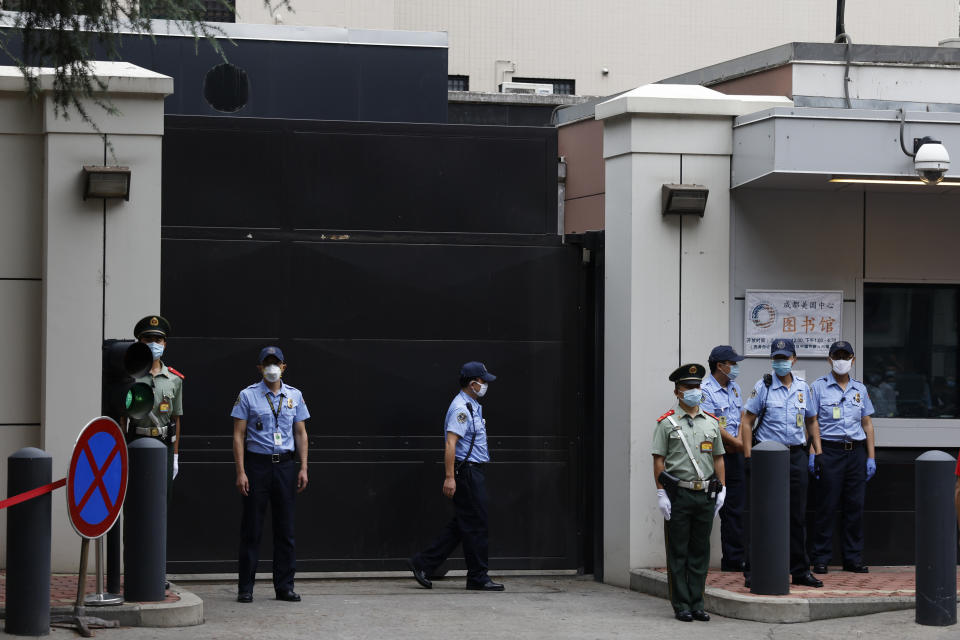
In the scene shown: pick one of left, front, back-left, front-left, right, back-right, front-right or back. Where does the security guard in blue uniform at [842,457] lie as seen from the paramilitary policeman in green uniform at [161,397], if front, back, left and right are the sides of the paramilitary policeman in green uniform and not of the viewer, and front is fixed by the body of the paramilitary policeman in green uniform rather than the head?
left

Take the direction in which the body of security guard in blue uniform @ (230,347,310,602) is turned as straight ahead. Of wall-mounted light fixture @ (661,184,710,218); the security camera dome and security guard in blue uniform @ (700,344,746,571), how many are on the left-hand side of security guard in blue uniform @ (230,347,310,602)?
3

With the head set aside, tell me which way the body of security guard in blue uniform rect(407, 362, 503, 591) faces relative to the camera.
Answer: to the viewer's right

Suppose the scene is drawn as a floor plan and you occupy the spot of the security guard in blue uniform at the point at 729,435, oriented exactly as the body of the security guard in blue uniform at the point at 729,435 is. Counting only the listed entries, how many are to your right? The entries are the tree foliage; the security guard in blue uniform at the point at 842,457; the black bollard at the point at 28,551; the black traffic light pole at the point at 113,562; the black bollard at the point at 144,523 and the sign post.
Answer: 5

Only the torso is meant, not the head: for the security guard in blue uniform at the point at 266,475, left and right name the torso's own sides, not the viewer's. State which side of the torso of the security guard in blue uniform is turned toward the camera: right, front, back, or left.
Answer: front

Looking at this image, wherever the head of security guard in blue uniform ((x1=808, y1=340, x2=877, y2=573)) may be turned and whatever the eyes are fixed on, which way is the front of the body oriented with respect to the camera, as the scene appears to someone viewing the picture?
toward the camera

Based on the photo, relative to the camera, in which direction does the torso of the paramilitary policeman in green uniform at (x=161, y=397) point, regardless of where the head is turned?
toward the camera

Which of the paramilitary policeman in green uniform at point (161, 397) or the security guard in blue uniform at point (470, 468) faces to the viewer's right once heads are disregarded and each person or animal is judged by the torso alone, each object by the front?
the security guard in blue uniform

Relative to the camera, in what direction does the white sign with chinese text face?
facing the viewer

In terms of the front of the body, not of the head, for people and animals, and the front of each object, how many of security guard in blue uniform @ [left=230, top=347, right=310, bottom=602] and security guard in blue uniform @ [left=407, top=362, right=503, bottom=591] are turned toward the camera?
1

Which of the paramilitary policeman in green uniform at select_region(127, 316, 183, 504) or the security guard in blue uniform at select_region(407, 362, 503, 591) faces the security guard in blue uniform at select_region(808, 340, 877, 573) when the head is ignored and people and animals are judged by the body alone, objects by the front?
the security guard in blue uniform at select_region(407, 362, 503, 591)

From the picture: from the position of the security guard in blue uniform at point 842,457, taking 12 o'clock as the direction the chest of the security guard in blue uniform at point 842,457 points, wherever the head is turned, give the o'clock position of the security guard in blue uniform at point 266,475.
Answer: the security guard in blue uniform at point 266,475 is roughly at 2 o'clock from the security guard in blue uniform at point 842,457.

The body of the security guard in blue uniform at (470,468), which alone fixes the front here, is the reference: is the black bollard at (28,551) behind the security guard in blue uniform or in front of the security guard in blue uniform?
behind
